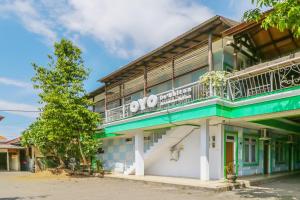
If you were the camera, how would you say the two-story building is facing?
facing the viewer and to the left of the viewer

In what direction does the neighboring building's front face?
toward the camera

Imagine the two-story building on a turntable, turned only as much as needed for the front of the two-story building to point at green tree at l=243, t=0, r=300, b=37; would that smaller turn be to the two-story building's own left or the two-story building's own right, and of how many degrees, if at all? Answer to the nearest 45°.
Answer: approximately 45° to the two-story building's own left

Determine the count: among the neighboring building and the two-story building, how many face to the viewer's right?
0

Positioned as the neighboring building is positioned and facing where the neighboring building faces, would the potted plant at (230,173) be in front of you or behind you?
in front

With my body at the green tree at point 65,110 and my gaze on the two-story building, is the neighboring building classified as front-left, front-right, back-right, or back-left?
back-left
